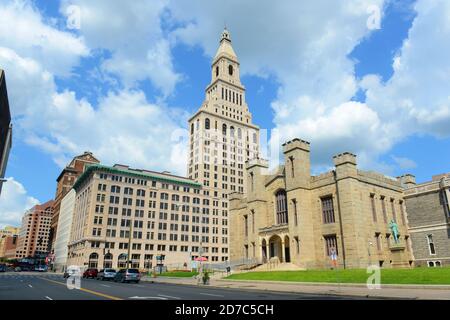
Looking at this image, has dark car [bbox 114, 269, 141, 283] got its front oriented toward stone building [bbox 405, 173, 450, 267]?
no

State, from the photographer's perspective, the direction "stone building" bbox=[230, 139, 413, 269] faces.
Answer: facing the viewer and to the left of the viewer

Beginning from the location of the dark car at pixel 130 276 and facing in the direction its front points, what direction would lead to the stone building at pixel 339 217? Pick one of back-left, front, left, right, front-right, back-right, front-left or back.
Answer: back-right

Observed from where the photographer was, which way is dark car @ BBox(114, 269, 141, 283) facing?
facing away from the viewer and to the left of the viewer

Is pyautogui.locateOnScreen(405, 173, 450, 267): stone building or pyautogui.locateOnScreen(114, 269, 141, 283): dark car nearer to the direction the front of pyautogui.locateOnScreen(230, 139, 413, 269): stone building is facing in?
the dark car

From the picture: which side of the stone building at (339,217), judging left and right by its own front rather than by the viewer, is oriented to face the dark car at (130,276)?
front

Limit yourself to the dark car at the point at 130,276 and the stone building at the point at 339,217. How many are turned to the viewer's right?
0
